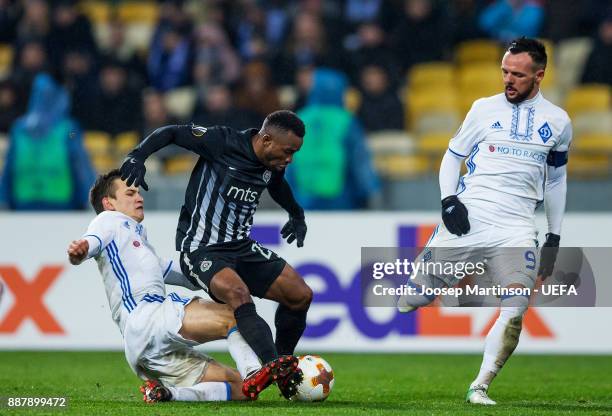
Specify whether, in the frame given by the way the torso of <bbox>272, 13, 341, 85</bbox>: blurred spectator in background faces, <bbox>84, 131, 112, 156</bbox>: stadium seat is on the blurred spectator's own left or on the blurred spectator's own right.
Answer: on the blurred spectator's own right

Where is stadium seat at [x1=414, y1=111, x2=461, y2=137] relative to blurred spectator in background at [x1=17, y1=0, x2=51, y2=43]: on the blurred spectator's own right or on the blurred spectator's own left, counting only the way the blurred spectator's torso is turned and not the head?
on the blurred spectator's own left

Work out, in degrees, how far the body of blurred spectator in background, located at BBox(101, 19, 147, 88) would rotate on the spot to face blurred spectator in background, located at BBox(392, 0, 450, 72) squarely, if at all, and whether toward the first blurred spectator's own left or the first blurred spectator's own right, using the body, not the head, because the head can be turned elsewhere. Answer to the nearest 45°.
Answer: approximately 90° to the first blurred spectator's own left

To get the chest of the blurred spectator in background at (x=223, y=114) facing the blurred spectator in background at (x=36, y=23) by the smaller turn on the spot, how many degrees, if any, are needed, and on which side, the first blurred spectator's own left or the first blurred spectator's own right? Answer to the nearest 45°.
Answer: approximately 135° to the first blurred spectator's own right

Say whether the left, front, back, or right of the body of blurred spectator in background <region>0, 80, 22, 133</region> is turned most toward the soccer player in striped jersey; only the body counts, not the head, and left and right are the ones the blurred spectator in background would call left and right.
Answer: front

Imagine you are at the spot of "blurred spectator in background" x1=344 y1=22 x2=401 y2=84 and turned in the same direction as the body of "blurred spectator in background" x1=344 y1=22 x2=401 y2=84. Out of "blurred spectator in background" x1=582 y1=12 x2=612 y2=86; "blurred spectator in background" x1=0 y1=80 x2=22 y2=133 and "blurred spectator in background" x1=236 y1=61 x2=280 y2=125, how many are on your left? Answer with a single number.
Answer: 1
